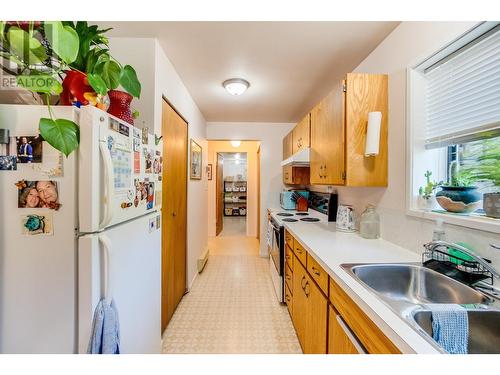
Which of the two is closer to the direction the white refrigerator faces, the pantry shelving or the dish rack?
the dish rack

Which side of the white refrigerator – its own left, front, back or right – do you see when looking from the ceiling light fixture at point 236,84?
left

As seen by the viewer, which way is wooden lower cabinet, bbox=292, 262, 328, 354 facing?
to the viewer's left

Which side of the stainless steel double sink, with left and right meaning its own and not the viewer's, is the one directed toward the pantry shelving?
right

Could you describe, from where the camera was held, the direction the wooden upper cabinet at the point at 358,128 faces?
facing to the left of the viewer

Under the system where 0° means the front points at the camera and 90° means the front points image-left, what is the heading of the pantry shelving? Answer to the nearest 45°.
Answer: approximately 0°

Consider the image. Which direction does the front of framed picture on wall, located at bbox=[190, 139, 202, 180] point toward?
to the viewer's right

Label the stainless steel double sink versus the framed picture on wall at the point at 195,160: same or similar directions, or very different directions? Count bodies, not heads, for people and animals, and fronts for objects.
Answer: very different directions

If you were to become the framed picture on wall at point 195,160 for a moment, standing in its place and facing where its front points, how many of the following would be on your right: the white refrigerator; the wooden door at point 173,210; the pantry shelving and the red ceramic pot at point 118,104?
3

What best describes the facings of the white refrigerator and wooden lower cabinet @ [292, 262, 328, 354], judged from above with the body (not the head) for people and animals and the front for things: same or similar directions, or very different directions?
very different directions

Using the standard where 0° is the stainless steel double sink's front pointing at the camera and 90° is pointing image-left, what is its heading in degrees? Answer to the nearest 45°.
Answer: approximately 45°
